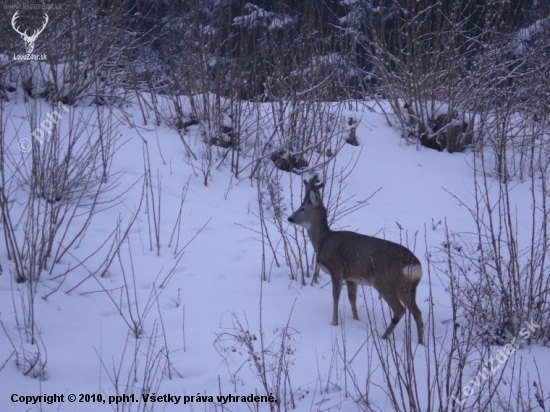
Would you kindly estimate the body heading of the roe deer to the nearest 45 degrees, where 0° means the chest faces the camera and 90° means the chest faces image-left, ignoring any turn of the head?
approximately 135°
